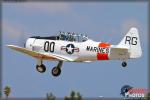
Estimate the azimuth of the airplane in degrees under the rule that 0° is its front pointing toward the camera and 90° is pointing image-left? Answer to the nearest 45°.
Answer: approximately 135°
